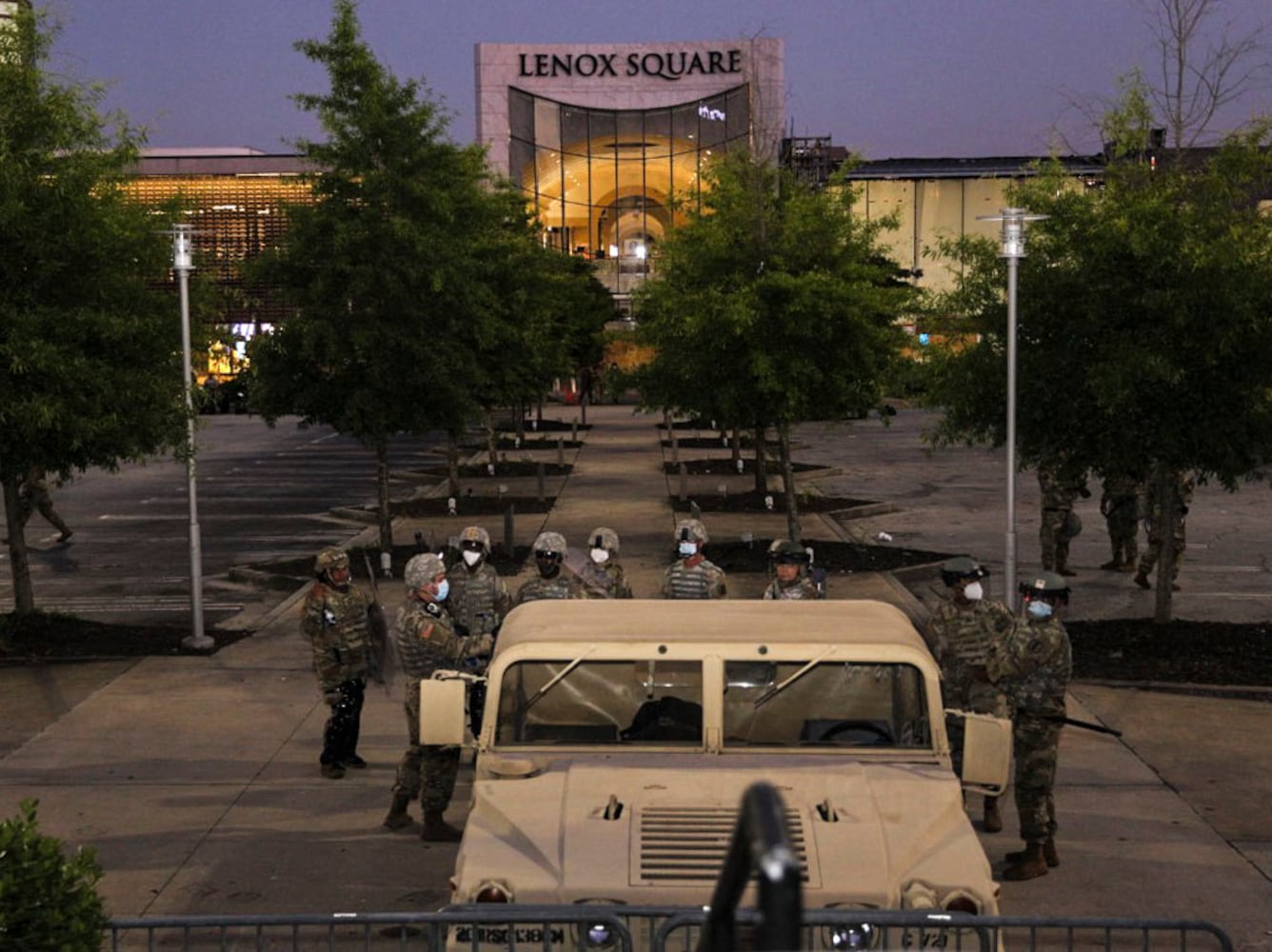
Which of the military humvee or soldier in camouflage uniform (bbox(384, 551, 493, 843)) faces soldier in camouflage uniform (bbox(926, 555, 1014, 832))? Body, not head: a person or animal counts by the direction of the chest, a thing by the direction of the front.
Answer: soldier in camouflage uniform (bbox(384, 551, 493, 843))

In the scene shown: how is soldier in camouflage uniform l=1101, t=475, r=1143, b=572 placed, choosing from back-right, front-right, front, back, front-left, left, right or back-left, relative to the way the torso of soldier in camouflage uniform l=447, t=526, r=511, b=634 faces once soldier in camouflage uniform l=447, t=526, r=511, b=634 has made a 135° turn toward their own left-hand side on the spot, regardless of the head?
front

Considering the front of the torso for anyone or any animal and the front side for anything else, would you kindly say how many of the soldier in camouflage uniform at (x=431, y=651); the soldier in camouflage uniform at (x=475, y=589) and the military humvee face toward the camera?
2

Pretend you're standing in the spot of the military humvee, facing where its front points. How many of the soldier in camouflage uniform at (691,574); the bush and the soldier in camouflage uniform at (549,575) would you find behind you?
2

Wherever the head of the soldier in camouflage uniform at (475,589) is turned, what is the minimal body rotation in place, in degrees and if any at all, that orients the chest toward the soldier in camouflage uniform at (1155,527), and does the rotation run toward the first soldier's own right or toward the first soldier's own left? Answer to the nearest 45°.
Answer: approximately 135° to the first soldier's own left

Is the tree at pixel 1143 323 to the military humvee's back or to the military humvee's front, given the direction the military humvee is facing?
to the back

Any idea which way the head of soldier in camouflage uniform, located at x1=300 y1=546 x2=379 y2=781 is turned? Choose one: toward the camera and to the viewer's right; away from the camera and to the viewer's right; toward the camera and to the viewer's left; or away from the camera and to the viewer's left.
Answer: toward the camera and to the viewer's right

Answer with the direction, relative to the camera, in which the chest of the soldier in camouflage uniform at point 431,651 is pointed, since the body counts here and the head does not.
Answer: to the viewer's right
